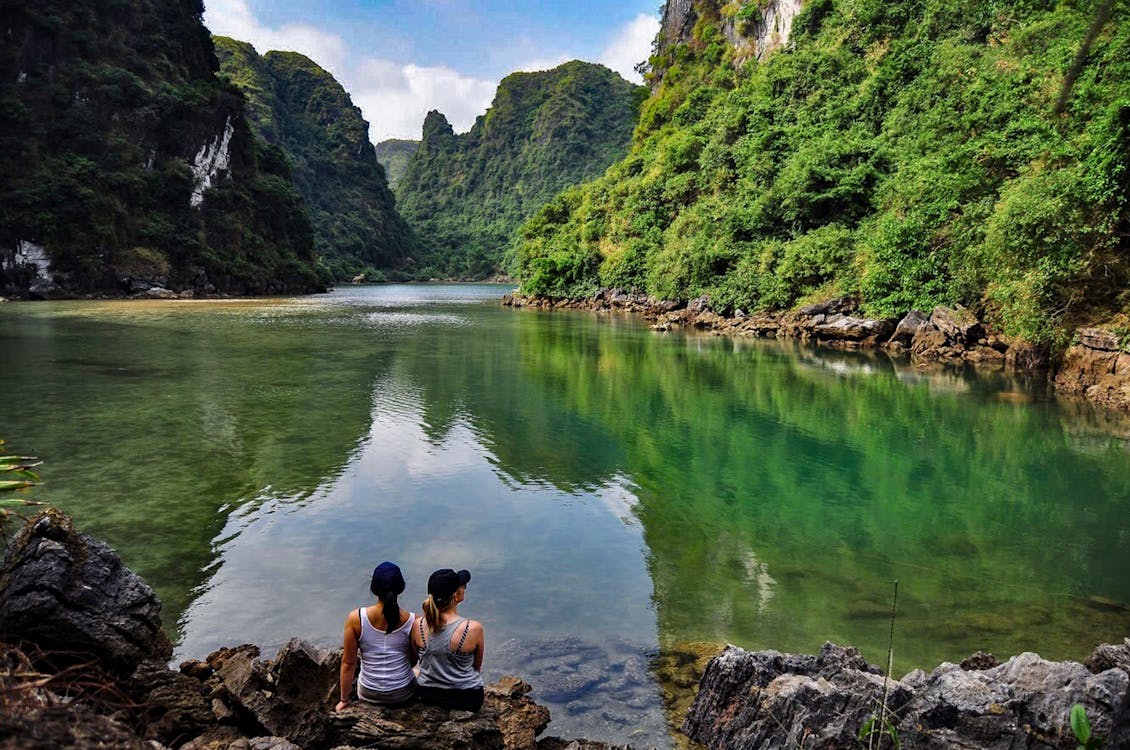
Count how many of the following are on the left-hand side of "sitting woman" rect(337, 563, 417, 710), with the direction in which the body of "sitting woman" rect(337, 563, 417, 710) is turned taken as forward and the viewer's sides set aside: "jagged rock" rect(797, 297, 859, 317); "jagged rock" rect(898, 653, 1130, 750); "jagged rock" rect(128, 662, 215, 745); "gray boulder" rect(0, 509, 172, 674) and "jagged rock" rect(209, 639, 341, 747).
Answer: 3

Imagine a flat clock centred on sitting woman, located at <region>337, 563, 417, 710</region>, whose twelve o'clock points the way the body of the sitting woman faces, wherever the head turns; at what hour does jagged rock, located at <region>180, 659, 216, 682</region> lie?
The jagged rock is roughly at 10 o'clock from the sitting woman.

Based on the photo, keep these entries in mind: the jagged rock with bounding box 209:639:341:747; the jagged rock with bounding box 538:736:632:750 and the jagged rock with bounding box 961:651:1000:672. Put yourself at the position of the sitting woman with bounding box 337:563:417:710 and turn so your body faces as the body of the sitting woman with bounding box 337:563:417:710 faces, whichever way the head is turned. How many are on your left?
1

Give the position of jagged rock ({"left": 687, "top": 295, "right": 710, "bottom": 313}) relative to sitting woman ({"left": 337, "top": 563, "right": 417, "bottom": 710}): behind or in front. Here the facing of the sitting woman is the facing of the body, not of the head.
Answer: in front

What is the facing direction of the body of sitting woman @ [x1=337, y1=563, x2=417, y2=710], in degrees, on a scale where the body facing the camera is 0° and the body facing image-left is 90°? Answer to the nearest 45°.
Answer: approximately 180°

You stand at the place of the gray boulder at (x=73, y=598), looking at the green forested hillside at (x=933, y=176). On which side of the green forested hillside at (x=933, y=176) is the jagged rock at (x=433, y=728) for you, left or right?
right

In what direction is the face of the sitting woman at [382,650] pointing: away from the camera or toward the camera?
away from the camera

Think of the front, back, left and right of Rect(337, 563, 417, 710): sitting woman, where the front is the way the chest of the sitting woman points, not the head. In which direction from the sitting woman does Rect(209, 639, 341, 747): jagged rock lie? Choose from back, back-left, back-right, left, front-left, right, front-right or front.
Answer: left

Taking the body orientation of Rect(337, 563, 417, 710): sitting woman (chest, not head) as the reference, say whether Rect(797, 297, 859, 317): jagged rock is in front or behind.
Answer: in front

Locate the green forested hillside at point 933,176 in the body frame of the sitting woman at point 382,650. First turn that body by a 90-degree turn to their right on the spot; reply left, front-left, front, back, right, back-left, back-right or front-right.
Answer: front-left
